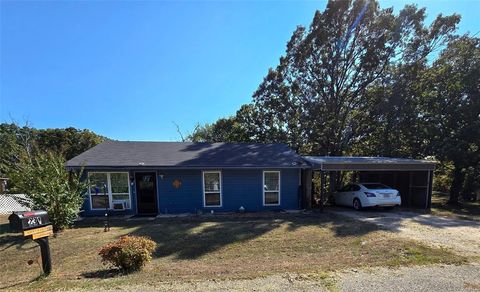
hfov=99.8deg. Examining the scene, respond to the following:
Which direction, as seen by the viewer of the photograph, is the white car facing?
facing away from the viewer and to the left of the viewer

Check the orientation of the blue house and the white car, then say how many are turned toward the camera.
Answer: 1

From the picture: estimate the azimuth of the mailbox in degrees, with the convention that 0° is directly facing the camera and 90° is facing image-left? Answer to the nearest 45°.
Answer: approximately 45°

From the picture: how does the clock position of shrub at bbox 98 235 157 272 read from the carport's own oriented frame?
The shrub is roughly at 1 o'clock from the carport.

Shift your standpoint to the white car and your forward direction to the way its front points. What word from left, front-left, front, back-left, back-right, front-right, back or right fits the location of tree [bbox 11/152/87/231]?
left

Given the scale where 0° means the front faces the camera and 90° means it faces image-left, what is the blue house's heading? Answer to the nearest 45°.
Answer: approximately 0°

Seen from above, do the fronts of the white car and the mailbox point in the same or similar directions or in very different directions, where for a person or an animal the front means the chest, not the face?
very different directions

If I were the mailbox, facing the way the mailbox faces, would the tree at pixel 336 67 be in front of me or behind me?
behind

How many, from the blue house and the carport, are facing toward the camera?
2

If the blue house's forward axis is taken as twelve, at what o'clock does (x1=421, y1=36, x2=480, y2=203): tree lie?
The tree is roughly at 9 o'clock from the blue house.

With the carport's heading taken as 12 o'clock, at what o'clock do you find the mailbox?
The mailbox is roughly at 1 o'clock from the carport.

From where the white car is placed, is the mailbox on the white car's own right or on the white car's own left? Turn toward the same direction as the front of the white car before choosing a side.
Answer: on the white car's own left
